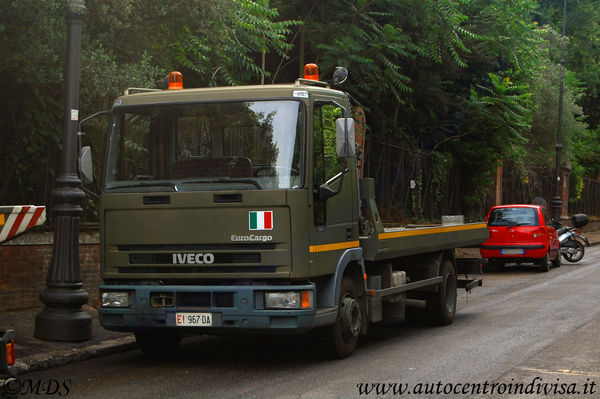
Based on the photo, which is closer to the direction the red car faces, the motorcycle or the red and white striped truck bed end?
the motorcycle

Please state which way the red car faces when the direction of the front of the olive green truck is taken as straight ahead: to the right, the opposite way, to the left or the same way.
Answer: the opposite way

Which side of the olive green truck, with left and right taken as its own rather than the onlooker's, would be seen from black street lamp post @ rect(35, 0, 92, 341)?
right

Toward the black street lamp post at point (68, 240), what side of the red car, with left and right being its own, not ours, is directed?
back

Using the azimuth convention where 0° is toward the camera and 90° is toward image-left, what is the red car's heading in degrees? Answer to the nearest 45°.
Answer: approximately 225°

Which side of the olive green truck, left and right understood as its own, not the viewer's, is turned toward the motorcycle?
back

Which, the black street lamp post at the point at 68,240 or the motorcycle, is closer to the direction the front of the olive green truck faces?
the black street lamp post

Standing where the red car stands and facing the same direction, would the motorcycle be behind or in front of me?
in front

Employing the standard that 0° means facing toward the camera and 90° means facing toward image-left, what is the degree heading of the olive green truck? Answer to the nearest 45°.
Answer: approximately 45°
